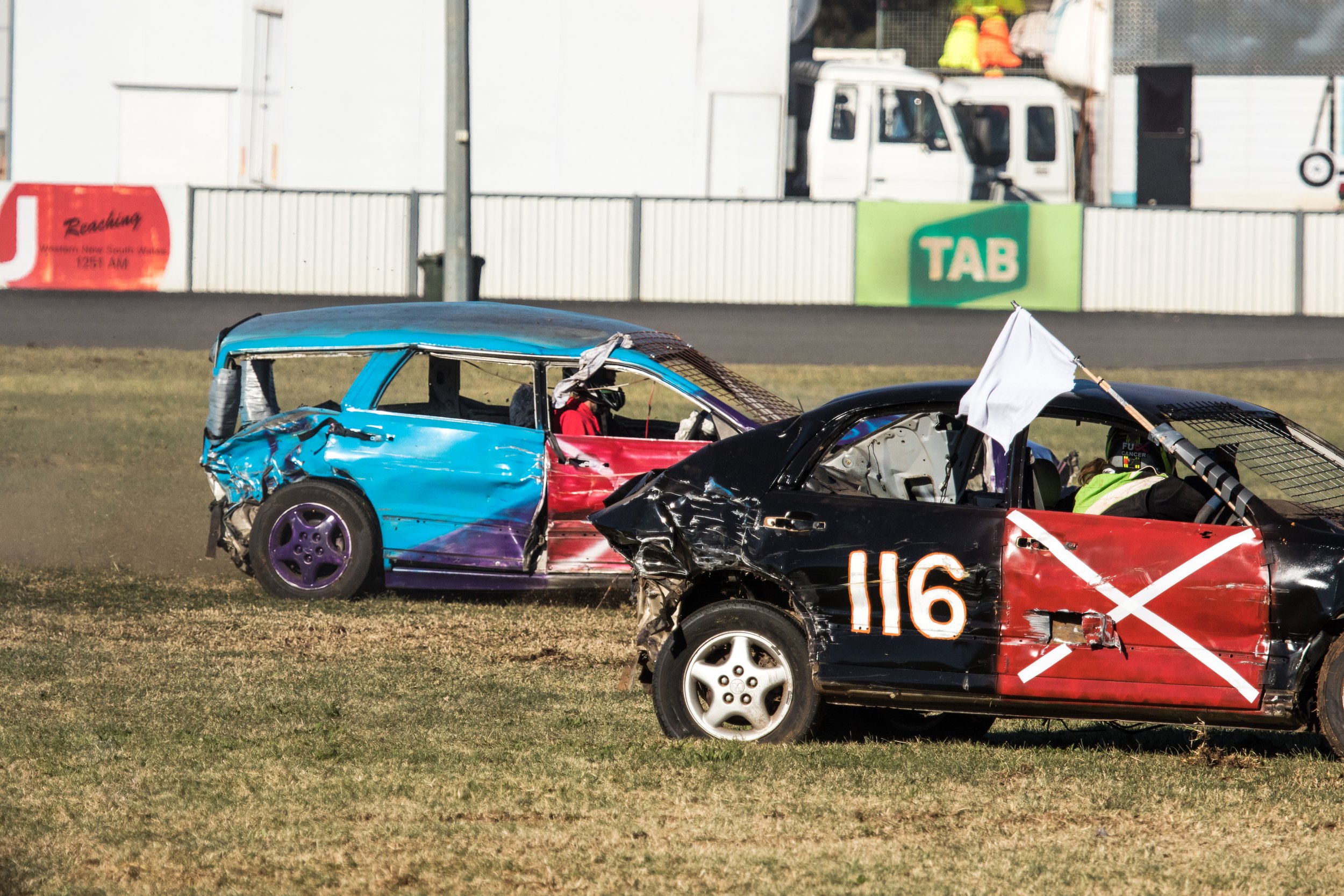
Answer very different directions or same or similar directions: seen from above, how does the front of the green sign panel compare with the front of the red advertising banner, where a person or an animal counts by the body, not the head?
same or similar directions

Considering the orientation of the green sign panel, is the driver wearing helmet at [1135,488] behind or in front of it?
in front

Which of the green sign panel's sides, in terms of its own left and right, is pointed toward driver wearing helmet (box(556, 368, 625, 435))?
front

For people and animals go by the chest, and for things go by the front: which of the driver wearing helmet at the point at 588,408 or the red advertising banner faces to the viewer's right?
the driver wearing helmet

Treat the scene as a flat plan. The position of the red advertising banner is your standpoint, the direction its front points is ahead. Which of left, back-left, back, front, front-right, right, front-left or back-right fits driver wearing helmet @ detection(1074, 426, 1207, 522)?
front

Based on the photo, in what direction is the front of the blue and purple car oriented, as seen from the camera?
facing to the right of the viewer

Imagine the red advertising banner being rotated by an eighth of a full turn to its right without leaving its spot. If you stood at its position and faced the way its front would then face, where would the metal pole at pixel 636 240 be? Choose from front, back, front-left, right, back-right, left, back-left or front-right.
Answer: back-left

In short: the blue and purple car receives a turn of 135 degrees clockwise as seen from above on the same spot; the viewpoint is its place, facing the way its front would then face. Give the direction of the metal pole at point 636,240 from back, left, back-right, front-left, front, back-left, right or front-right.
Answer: back-right

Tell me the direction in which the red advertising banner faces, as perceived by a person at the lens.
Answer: facing the viewer
